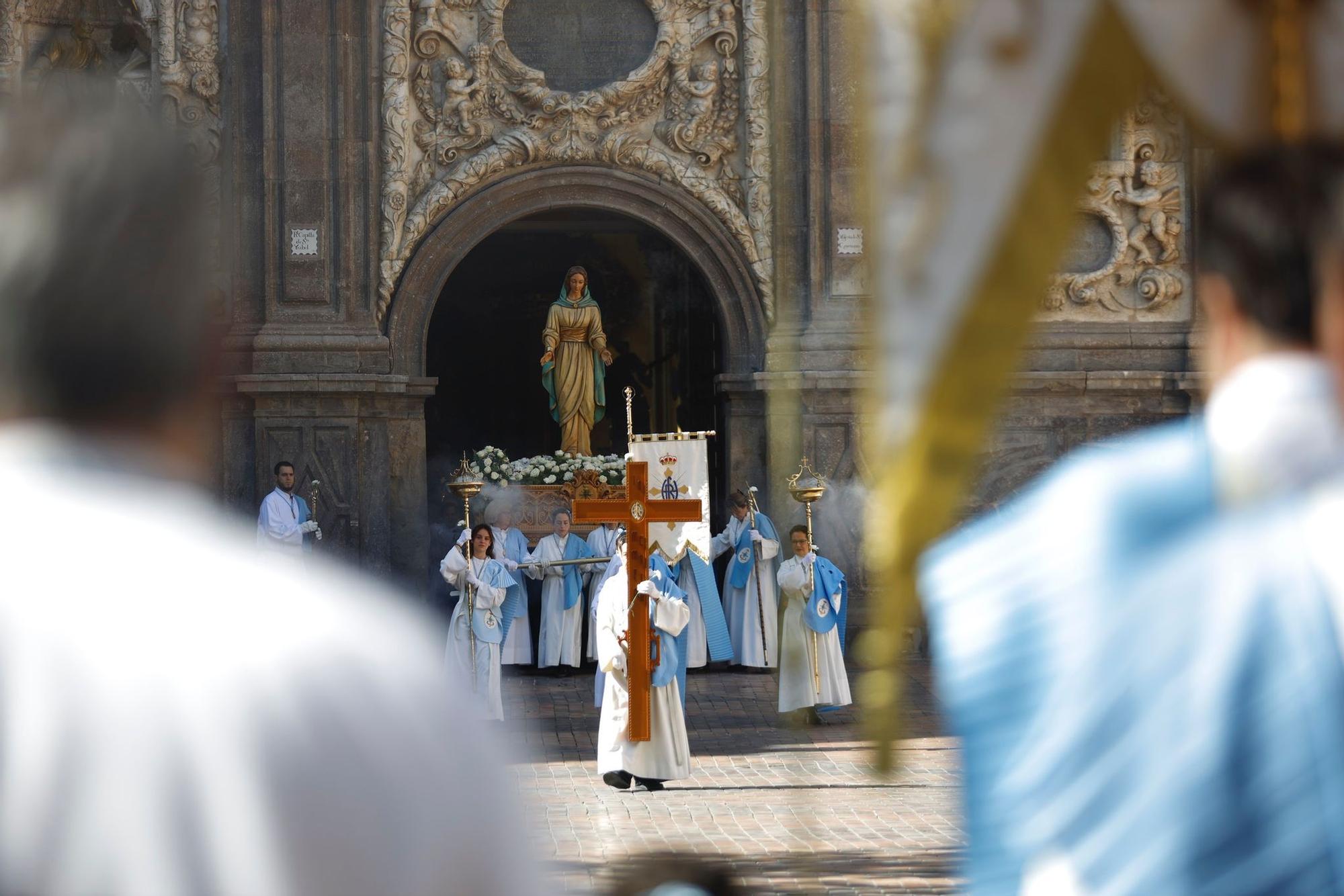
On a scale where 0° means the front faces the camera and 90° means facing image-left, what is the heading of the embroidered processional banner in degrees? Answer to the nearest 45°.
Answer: approximately 0°

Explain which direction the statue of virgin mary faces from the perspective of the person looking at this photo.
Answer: facing the viewer

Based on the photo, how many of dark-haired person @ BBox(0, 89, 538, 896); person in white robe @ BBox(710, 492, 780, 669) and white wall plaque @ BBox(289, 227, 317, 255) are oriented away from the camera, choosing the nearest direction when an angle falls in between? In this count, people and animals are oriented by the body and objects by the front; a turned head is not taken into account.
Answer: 1

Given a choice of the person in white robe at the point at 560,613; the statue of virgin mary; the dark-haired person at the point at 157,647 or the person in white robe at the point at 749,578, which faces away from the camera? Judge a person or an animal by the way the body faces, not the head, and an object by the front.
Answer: the dark-haired person

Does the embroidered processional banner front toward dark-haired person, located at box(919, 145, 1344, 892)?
yes

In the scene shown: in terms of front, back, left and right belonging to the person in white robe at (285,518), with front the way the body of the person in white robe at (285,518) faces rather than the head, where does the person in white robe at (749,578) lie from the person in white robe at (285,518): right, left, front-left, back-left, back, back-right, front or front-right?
front-left

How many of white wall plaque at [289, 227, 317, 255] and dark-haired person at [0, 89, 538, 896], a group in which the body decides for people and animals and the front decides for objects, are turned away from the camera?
1
